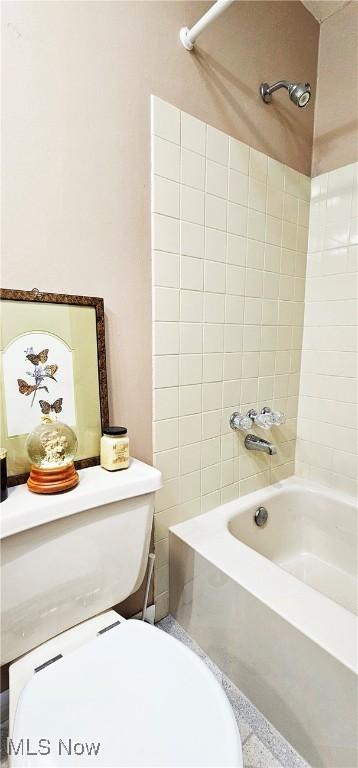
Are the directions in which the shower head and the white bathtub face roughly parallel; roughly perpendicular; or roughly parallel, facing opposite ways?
roughly perpendicular

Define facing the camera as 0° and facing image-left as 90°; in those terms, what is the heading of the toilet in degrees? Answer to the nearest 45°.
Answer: approximately 315°

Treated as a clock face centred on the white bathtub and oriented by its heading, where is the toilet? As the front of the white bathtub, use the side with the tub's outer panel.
The toilet is roughly at 12 o'clock from the white bathtub.

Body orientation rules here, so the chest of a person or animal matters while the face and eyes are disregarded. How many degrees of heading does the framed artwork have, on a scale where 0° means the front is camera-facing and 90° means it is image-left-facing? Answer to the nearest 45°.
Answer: approximately 315°
